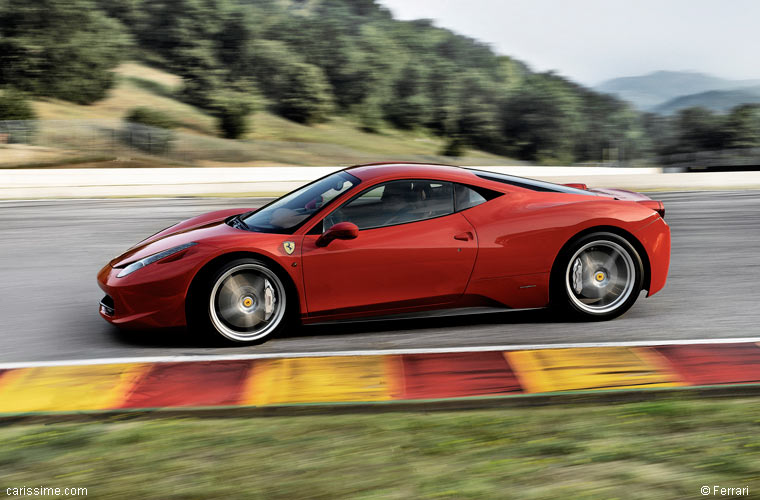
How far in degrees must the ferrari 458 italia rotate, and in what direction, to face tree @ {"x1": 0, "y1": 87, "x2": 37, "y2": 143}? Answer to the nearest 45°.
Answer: approximately 45° to its right

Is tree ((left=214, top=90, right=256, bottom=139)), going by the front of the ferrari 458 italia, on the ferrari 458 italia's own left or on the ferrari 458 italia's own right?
on the ferrari 458 italia's own right

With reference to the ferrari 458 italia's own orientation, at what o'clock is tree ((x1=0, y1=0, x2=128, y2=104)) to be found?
The tree is roughly at 2 o'clock from the ferrari 458 italia.

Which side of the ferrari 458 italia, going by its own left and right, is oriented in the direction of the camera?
left

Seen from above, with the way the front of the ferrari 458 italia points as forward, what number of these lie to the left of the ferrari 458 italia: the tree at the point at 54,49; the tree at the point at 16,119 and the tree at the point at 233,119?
0

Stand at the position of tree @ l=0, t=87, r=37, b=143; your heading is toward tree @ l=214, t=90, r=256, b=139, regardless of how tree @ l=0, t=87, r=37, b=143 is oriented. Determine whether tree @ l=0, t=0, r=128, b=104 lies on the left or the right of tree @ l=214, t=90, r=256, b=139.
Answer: left
